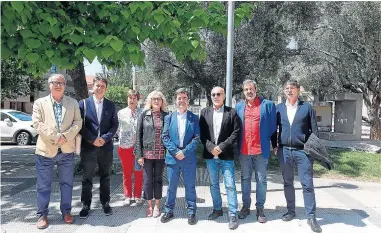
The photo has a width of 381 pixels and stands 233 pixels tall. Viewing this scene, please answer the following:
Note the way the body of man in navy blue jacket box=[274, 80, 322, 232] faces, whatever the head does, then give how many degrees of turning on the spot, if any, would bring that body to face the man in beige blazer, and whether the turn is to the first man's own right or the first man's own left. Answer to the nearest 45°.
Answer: approximately 90° to the first man's own right

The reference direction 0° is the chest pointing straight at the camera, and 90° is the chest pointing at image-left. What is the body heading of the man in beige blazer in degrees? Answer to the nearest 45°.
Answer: approximately 0°

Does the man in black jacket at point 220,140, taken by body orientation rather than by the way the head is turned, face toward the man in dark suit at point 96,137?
no

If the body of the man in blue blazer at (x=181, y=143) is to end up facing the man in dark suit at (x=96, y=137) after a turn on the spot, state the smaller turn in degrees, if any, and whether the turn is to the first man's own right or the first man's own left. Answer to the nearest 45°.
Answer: approximately 90° to the first man's own right

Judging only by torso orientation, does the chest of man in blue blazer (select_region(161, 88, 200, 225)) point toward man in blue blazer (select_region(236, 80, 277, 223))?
no

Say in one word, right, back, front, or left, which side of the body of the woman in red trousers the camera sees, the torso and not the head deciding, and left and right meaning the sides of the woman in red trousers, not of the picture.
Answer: front

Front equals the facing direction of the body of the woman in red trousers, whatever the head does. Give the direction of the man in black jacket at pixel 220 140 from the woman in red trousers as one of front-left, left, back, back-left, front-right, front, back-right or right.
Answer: front-left

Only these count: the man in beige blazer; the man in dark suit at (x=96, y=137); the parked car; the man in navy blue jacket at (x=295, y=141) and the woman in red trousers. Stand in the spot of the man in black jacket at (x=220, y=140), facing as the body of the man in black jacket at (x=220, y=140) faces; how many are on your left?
1

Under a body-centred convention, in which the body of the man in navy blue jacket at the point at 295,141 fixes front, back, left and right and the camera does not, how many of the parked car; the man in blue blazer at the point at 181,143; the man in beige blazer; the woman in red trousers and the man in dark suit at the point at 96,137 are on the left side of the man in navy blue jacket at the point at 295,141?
0

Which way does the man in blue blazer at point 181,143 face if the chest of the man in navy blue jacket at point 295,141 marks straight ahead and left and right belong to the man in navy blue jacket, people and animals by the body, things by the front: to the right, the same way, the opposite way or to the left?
the same way

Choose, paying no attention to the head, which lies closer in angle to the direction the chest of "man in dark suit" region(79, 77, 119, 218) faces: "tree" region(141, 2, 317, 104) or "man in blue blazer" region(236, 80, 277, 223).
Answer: the man in blue blazer

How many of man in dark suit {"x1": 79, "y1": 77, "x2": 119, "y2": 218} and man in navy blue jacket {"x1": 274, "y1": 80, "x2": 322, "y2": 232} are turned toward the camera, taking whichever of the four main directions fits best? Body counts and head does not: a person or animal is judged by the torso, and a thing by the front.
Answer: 2

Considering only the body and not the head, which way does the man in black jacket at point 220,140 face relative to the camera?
toward the camera

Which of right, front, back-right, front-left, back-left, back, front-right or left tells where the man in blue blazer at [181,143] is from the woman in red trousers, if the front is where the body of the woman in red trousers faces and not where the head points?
front-left

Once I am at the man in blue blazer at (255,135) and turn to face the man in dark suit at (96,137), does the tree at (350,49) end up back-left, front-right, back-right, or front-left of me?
back-right

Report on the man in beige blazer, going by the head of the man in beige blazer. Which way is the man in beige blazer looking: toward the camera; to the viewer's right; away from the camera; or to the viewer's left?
toward the camera

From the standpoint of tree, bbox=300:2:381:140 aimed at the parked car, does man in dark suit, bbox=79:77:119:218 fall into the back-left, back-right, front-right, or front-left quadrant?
front-left

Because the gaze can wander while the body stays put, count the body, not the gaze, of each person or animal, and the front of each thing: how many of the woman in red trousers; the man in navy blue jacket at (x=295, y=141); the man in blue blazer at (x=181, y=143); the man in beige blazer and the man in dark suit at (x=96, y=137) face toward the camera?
5
